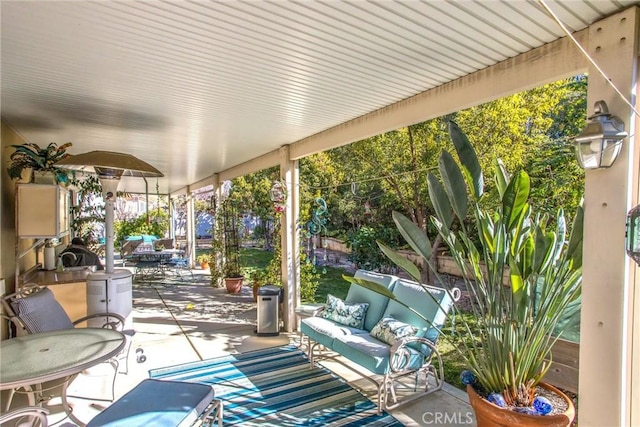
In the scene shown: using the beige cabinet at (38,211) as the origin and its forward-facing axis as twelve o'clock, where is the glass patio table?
The glass patio table is roughly at 3 o'clock from the beige cabinet.

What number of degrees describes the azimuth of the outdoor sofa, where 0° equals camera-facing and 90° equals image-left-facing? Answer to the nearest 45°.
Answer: approximately 45°

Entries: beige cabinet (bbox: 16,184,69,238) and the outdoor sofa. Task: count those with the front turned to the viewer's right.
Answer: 1

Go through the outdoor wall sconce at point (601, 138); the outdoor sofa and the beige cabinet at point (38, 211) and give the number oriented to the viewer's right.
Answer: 1

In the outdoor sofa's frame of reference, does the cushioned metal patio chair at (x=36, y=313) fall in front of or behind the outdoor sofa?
in front

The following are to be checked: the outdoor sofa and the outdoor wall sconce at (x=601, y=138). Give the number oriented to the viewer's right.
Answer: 0

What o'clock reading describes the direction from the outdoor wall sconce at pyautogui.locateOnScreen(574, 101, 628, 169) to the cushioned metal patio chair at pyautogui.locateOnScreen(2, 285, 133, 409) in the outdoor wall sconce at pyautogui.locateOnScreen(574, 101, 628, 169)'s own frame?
The cushioned metal patio chair is roughly at 1 o'clock from the outdoor wall sconce.

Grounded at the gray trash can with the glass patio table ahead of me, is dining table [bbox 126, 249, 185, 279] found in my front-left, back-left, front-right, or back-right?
back-right

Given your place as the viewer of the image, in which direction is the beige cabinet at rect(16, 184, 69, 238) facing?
facing to the right of the viewer

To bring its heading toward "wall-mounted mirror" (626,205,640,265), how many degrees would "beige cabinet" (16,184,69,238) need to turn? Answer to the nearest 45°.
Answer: approximately 45° to its right

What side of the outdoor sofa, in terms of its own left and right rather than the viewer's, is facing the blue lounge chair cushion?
front

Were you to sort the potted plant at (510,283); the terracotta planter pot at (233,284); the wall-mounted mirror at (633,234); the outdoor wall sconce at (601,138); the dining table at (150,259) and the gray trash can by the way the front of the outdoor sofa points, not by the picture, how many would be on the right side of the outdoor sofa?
3

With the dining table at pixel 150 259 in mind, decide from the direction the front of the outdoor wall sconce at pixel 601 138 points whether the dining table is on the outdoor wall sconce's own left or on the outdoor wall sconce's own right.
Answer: on the outdoor wall sconce's own right

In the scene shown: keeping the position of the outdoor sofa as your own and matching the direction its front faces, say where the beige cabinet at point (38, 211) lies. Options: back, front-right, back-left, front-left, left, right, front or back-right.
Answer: front-right
